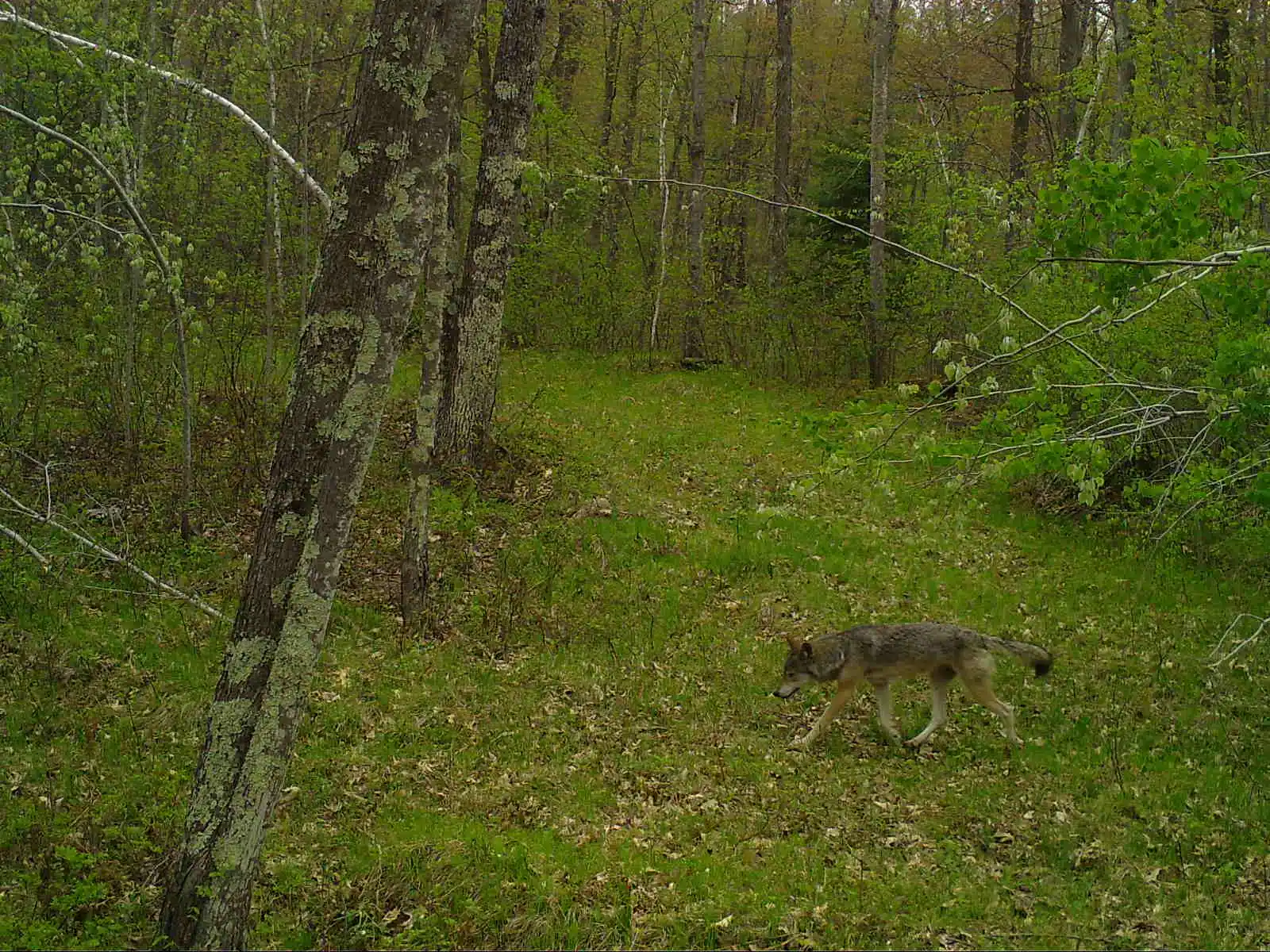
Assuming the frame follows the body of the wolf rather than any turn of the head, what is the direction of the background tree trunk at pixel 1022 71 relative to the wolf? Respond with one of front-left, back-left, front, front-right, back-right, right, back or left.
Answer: right

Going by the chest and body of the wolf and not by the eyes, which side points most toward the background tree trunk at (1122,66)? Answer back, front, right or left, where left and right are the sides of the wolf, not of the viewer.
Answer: right

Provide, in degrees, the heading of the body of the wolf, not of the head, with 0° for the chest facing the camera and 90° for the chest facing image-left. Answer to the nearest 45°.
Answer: approximately 90°

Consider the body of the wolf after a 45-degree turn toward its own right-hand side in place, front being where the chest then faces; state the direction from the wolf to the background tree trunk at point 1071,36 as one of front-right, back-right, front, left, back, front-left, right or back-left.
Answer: front-right

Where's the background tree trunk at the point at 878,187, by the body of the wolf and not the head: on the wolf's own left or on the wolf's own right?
on the wolf's own right

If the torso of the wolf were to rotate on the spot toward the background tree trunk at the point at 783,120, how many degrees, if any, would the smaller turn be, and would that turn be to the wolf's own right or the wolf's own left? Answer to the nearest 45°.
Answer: approximately 90° to the wolf's own right

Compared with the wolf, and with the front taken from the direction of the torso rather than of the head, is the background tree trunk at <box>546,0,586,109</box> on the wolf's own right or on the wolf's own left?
on the wolf's own right

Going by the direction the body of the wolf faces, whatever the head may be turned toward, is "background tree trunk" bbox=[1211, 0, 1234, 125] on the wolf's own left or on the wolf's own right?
on the wolf's own right
